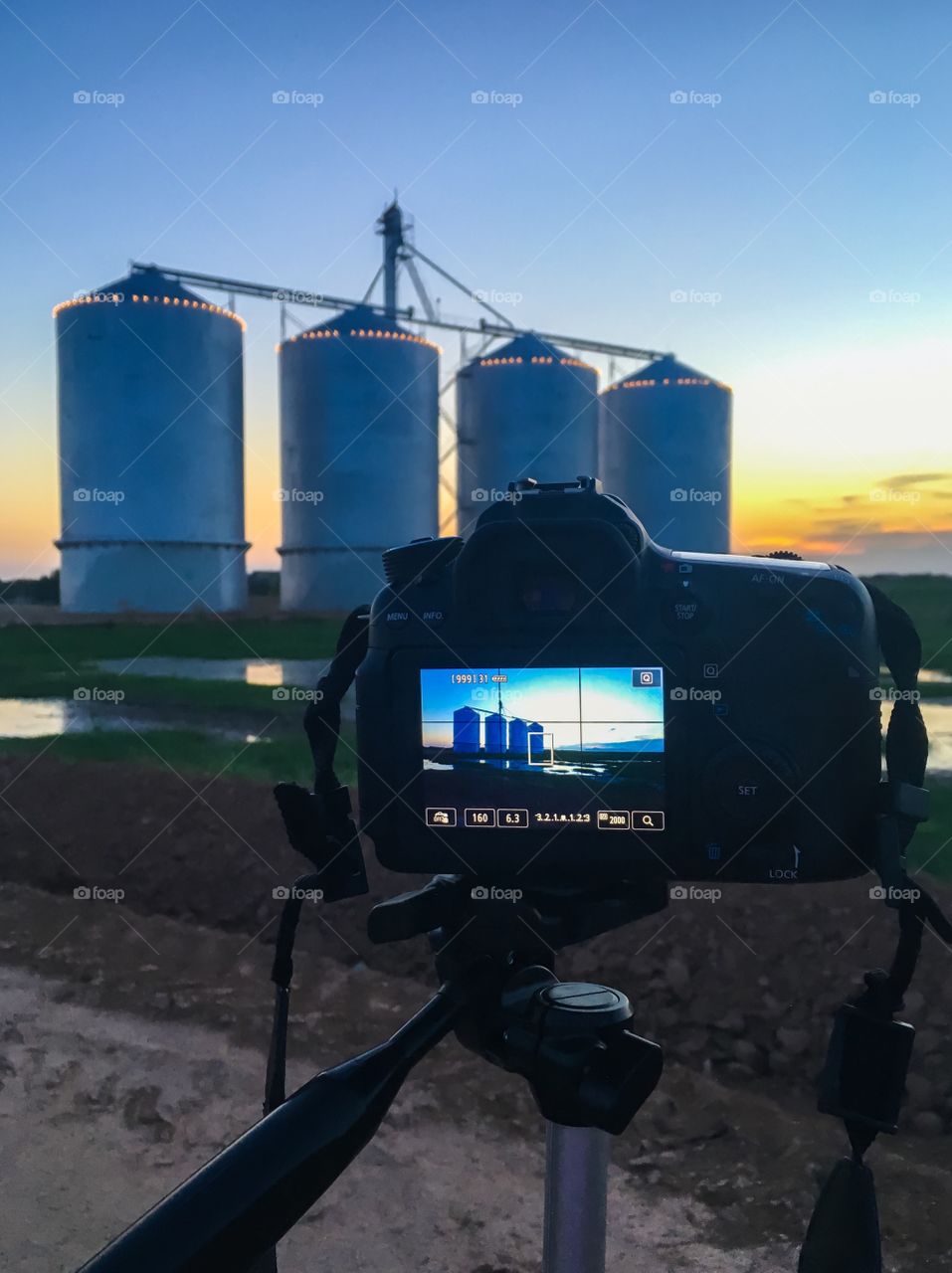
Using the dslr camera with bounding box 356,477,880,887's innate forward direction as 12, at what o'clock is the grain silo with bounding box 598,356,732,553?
The grain silo is roughly at 12 o'clock from the dslr camera.

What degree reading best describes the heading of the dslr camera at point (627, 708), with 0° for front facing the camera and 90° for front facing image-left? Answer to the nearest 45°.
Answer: approximately 180°

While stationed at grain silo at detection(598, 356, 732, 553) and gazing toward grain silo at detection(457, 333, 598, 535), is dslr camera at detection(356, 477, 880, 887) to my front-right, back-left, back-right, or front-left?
front-left

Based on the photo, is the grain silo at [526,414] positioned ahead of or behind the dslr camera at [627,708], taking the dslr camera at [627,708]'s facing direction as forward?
ahead

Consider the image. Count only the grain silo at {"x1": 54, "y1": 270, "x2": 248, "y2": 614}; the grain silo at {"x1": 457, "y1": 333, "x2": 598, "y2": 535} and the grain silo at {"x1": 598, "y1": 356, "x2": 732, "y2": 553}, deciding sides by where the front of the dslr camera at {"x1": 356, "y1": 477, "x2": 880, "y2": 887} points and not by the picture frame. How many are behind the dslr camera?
0

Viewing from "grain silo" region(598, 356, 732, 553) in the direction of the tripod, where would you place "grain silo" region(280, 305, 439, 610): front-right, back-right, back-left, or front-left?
front-right

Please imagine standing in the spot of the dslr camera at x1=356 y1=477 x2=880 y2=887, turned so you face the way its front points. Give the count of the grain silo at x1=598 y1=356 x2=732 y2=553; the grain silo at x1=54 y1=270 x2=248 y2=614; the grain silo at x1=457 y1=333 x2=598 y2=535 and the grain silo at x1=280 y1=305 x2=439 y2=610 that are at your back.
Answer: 0

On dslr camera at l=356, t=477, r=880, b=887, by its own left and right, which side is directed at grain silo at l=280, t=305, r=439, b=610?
front

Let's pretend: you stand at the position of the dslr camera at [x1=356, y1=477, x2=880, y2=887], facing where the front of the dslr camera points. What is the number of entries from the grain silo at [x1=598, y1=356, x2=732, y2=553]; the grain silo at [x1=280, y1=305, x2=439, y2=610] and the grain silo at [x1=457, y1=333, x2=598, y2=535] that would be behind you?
0
